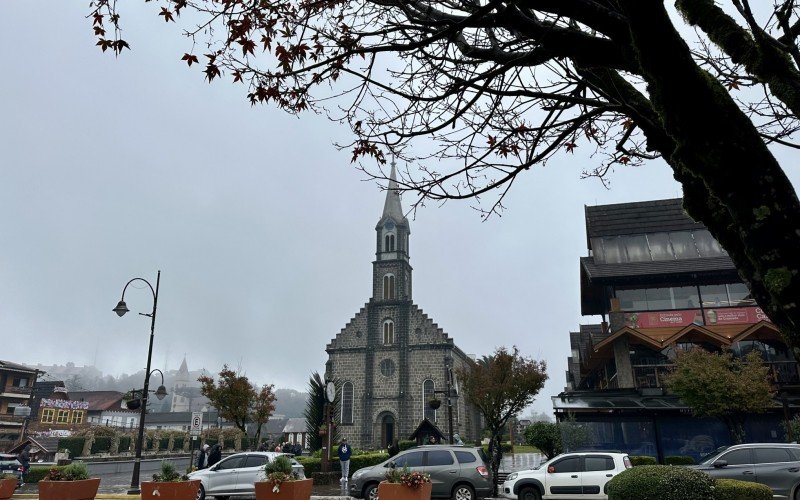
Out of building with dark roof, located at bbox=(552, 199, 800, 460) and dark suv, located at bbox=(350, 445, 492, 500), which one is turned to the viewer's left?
the dark suv

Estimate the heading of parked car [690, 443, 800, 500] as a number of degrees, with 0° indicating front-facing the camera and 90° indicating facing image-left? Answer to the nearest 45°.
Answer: approximately 90°

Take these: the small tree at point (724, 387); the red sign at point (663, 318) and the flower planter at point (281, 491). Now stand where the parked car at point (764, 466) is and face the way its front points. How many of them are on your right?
2

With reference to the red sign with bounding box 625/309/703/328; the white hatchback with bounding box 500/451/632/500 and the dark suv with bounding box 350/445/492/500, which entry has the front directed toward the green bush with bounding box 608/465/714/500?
the red sign

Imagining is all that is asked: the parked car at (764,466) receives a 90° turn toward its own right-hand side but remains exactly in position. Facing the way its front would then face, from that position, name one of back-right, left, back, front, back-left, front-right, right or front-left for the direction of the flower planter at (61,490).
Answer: back-left

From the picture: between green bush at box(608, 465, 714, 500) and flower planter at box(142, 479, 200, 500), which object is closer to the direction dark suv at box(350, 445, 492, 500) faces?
the flower planter

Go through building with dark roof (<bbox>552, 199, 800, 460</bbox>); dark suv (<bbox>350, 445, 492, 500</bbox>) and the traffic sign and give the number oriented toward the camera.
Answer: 2

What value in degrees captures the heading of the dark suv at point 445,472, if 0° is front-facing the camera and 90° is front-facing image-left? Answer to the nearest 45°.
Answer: approximately 90°

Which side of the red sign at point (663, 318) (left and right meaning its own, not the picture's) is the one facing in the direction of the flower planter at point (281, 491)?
front

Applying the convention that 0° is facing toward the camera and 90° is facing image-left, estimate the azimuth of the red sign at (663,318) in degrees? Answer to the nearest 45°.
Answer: approximately 0°

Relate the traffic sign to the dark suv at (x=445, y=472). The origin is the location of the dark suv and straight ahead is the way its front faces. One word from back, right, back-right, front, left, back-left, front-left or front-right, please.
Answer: front-right
